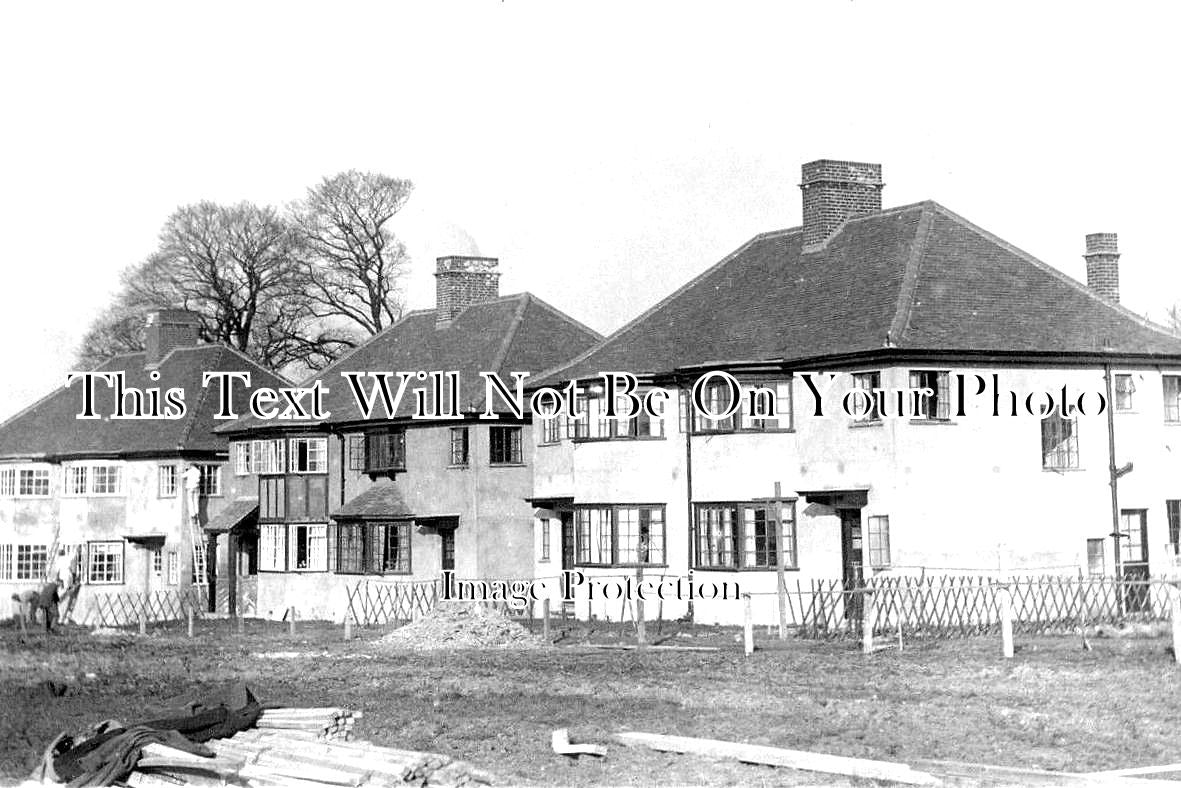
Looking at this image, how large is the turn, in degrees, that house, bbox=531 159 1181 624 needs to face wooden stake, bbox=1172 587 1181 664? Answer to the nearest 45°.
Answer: approximately 45° to its left

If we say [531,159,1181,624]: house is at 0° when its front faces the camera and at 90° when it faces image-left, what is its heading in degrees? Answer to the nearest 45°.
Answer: approximately 45°

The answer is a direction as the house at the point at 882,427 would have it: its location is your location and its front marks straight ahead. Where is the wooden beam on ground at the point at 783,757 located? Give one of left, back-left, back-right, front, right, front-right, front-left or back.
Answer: front-left

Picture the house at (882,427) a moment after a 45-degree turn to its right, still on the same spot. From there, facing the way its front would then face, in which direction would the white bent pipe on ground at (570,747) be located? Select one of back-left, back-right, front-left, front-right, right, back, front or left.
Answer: left
